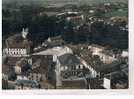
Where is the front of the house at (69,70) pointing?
toward the camera
